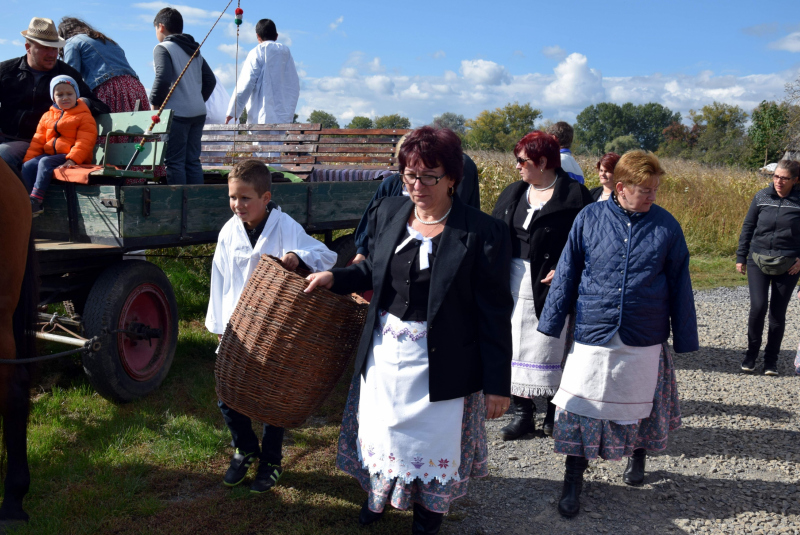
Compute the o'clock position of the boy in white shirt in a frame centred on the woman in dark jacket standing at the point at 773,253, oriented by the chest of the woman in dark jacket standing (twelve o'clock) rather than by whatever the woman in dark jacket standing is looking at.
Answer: The boy in white shirt is roughly at 1 o'clock from the woman in dark jacket standing.

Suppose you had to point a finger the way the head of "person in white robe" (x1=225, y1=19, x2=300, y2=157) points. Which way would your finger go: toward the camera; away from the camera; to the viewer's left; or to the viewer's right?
away from the camera

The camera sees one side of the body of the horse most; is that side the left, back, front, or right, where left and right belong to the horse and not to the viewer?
left

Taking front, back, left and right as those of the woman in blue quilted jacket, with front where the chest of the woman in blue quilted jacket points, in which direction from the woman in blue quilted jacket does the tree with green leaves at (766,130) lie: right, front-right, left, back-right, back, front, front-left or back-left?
back

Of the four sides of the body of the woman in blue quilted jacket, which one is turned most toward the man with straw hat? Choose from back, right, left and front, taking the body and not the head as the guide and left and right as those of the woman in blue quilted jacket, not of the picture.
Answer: right

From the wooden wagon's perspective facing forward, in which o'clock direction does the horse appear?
The horse is roughly at 11 o'clock from the wooden wagon.

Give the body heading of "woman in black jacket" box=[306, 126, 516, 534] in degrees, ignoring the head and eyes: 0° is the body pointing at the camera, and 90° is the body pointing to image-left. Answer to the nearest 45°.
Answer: approximately 45°

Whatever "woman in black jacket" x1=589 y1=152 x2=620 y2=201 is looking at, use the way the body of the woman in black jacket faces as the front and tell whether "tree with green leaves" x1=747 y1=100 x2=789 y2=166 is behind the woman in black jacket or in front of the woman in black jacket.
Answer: behind

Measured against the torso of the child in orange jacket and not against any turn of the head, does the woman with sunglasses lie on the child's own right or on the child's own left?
on the child's own left
